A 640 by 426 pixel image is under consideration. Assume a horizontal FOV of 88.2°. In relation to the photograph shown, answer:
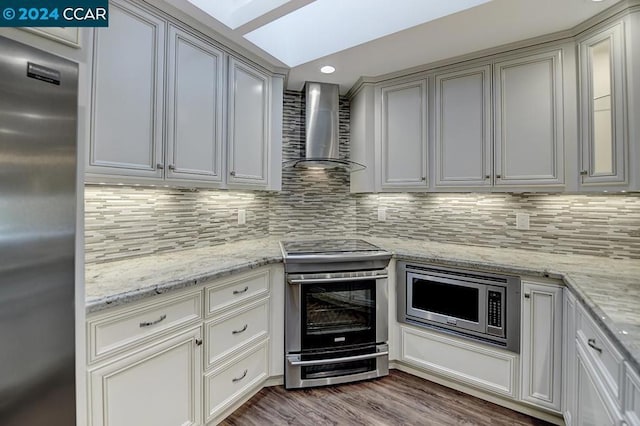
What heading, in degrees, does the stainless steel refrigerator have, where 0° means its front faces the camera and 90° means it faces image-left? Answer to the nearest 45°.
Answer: approximately 315°

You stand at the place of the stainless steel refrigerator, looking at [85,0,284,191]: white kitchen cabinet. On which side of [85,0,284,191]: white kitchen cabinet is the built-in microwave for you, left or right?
right

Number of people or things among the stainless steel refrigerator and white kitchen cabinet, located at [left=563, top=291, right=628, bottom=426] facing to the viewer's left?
1

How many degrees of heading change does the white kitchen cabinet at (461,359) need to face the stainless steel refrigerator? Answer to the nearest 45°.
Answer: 0° — it already faces it

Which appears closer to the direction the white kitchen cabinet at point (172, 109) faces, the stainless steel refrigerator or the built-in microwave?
the built-in microwave

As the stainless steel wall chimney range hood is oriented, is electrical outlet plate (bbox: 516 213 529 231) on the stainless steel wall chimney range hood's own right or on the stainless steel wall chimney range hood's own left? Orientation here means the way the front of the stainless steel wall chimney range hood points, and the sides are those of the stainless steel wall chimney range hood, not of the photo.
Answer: on the stainless steel wall chimney range hood's own left

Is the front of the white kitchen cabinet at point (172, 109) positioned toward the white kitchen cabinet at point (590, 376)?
yes

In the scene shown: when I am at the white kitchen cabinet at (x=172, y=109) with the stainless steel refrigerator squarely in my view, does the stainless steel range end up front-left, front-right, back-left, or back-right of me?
back-left

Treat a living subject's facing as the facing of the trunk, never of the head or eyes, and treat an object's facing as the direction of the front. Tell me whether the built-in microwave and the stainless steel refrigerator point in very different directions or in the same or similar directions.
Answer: very different directions

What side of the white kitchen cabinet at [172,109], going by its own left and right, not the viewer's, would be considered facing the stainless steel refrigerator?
right

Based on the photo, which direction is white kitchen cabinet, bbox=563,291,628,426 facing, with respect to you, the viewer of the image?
facing to the left of the viewer

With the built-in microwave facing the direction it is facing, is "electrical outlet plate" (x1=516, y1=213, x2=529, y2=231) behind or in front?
behind

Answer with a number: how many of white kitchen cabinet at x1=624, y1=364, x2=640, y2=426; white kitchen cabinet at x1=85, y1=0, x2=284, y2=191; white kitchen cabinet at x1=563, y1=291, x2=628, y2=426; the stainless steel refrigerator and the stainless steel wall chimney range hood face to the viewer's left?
2
